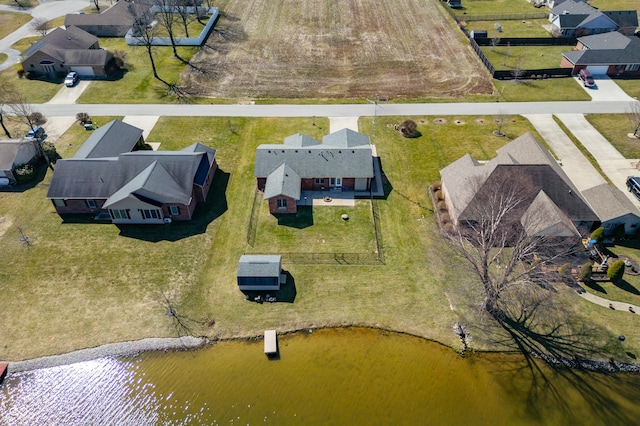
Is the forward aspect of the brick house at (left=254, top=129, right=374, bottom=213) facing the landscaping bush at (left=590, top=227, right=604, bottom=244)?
no

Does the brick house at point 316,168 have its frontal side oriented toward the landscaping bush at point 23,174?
no

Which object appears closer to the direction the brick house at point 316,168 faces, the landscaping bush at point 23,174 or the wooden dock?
the landscaping bush

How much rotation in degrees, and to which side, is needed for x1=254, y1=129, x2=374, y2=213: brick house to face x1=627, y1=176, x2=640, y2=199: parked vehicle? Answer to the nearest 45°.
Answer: approximately 90° to its right

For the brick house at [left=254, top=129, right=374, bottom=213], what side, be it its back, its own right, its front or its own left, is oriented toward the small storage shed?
back

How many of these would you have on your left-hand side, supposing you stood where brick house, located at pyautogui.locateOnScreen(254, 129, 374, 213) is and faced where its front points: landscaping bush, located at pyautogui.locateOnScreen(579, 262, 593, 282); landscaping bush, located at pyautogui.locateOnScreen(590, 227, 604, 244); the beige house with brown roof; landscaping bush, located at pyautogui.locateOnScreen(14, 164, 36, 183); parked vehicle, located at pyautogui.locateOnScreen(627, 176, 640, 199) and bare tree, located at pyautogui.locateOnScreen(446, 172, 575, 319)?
1

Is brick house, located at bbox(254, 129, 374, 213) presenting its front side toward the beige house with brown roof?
no

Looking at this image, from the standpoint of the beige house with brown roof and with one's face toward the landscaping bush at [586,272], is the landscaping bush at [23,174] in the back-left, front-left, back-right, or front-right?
back-right

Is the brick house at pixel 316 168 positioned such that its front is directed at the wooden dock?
no

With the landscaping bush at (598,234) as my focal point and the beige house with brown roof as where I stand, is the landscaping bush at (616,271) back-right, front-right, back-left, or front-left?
front-right

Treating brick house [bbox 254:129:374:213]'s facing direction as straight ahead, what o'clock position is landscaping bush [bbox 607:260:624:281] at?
The landscaping bush is roughly at 4 o'clock from the brick house.

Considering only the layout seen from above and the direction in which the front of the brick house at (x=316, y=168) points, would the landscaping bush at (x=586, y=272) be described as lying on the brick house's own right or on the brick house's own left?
on the brick house's own right

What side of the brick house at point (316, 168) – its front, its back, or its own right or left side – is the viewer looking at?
back

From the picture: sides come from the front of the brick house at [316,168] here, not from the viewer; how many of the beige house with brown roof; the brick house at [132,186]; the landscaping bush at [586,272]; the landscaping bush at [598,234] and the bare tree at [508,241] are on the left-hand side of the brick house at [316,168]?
1
